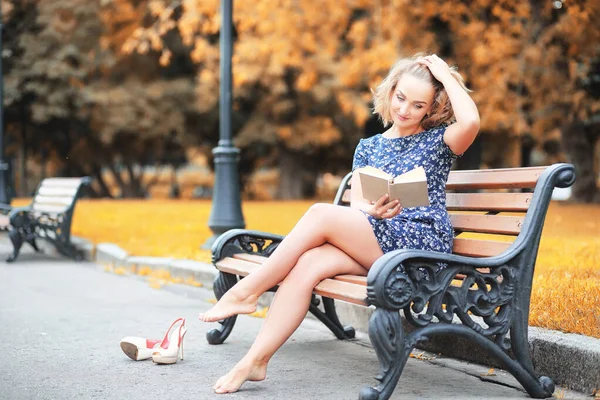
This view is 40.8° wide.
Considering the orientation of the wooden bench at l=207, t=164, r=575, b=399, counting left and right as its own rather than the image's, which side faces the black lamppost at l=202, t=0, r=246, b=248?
right

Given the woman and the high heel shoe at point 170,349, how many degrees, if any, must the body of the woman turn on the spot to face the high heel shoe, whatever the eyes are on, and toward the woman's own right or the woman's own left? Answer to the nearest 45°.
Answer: approximately 45° to the woman's own right

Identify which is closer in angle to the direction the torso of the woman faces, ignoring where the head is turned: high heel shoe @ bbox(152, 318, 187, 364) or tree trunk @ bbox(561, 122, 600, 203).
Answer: the high heel shoe

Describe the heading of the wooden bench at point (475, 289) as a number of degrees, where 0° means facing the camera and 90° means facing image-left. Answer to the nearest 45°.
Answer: approximately 45°

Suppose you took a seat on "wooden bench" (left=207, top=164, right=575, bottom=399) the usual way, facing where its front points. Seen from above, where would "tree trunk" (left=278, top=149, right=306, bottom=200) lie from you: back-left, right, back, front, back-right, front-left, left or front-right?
back-right

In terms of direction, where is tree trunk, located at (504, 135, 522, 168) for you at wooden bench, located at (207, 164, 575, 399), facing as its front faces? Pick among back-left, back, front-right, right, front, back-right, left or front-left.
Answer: back-right

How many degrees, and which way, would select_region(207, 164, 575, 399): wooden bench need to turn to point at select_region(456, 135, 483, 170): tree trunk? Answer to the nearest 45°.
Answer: approximately 135° to its right

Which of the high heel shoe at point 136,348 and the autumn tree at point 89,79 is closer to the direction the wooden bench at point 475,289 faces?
the high heel shoe

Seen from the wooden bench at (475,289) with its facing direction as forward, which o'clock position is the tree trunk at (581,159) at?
The tree trunk is roughly at 5 o'clock from the wooden bench.

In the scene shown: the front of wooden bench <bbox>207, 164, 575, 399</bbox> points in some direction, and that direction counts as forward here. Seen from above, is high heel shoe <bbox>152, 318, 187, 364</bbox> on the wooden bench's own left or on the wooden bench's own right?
on the wooden bench's own right

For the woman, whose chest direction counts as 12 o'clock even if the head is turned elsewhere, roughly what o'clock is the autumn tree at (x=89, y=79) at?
The autumn tree is roughly at 4 o'clock from the woman.

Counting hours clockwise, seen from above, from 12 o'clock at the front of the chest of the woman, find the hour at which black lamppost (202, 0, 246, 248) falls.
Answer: The black lamppost is roughly at 4 o'clock from the woman.
